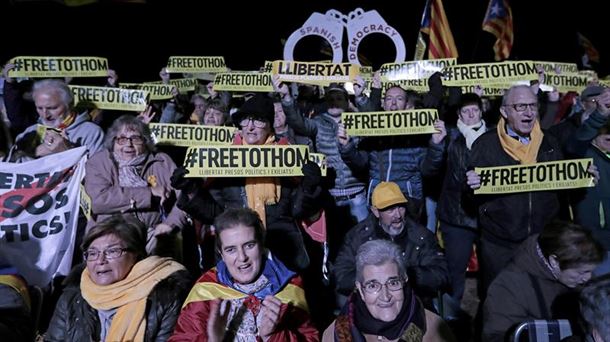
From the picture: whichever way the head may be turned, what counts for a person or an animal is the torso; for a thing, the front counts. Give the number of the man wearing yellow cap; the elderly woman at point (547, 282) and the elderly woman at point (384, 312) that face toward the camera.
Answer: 2

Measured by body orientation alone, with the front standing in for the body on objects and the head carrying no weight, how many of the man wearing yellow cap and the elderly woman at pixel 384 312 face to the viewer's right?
0

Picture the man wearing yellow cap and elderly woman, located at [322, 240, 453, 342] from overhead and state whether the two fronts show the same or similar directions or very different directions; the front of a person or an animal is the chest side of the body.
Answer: same or similar directions

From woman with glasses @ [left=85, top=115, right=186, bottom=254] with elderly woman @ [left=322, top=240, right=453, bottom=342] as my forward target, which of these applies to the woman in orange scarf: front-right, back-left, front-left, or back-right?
front-right

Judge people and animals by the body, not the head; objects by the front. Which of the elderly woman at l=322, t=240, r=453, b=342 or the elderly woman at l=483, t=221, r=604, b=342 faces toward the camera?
the elderly woman at l=322, t=240, r=453, b=342

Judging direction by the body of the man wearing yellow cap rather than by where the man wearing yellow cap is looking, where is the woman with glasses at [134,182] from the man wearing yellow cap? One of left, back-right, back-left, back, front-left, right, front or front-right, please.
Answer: right

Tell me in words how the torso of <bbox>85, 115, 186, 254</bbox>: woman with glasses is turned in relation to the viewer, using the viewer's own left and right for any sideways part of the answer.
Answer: facing the viewer

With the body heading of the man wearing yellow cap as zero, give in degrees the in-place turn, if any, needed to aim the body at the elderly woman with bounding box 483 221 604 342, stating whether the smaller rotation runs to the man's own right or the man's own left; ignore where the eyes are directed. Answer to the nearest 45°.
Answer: approximately 45° to the man's own left

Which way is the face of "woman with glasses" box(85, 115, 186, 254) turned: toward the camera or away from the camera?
toward the camera
